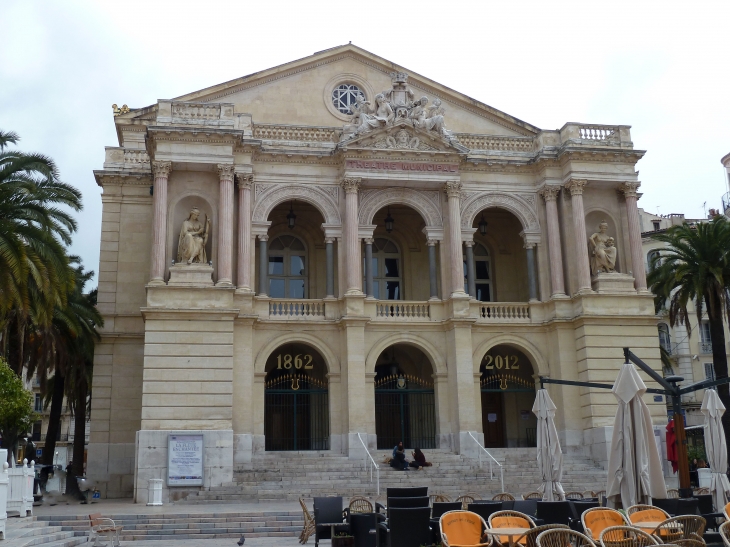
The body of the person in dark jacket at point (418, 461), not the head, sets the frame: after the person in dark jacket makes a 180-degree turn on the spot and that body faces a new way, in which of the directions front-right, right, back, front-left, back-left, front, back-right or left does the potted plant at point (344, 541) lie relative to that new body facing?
right

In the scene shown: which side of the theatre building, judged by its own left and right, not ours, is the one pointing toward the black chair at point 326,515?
front

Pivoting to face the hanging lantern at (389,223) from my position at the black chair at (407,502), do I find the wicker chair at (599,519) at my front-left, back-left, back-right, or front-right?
back-right

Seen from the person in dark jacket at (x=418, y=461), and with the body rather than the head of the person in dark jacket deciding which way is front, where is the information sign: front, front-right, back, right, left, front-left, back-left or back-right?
front

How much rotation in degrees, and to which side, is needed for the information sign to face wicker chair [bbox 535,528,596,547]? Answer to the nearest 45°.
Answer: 0° — it already faces it

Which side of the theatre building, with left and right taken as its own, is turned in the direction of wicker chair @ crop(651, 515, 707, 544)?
front

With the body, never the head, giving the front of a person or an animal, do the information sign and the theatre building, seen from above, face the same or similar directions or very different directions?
same or similar directions

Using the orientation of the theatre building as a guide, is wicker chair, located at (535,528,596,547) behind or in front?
in front

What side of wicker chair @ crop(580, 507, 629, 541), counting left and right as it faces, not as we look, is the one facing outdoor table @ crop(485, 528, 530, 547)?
right

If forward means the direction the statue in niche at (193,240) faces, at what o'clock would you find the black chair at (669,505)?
The black chair is roughly at 11 o'clock from the statue in niche.

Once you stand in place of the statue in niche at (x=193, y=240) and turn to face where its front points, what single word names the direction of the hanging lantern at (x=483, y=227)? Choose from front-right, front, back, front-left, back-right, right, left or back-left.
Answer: left

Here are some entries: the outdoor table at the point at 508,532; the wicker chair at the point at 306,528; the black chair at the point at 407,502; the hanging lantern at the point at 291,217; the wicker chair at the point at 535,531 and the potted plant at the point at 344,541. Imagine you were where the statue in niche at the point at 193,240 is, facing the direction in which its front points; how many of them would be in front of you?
5

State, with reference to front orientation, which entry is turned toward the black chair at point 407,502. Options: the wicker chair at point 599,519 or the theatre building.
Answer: the theatre building

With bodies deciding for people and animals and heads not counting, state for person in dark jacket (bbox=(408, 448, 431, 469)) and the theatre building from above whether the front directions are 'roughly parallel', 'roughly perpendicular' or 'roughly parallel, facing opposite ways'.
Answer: roughly perpendicular

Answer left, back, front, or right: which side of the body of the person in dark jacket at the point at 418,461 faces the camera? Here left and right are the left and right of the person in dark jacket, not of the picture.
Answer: left

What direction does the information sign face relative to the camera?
toward the camera
